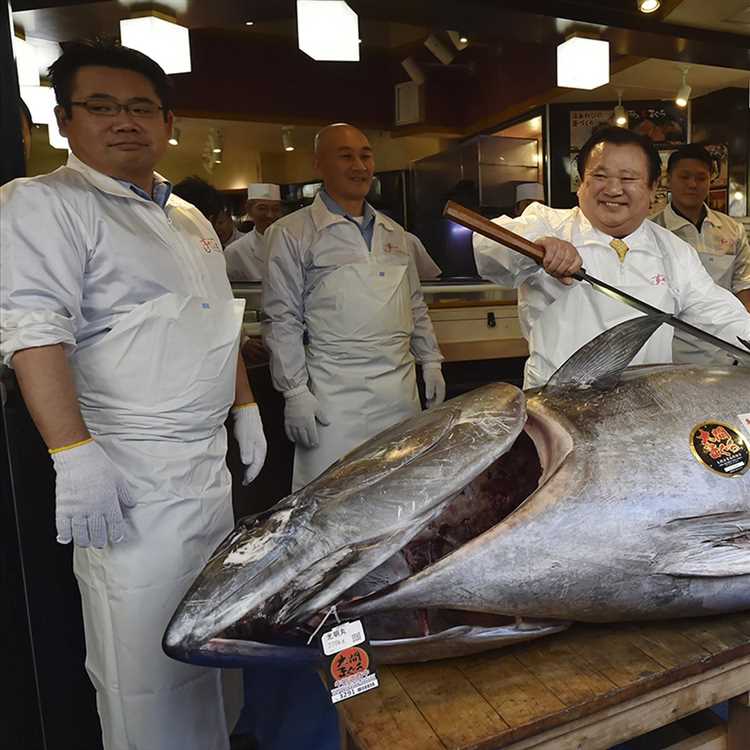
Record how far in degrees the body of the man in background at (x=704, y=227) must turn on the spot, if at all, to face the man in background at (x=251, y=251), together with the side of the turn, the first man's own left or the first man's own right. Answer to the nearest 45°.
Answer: approximately 90° to the first man's own right

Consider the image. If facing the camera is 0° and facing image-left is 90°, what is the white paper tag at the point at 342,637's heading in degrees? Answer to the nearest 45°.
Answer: approximately 0°

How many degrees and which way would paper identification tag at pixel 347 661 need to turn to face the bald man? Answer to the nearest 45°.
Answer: approximately 180°

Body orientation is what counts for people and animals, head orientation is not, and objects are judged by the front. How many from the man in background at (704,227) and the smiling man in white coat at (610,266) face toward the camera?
2

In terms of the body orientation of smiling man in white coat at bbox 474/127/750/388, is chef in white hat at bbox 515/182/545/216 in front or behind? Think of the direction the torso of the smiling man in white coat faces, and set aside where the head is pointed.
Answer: behind

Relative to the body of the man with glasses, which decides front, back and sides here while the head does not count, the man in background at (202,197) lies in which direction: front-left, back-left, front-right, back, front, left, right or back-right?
back-left

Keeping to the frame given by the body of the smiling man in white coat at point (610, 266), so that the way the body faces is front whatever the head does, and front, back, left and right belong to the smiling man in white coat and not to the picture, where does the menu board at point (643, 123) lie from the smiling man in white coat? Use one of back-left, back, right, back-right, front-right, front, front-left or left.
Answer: back
